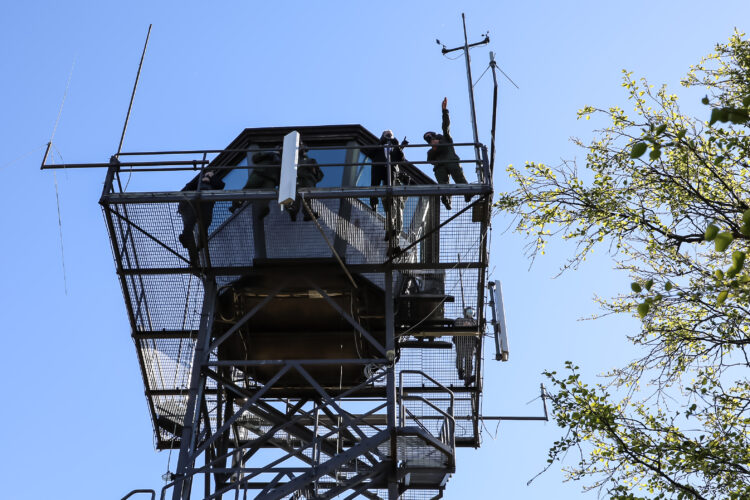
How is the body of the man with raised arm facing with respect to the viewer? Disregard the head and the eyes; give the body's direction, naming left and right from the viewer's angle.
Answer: facing the viewer

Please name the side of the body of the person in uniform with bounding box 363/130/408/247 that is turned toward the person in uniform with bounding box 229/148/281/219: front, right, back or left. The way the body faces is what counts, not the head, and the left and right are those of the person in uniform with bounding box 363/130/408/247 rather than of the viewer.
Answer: right

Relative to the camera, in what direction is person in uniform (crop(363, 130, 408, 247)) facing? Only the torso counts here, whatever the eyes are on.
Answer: toward the camera

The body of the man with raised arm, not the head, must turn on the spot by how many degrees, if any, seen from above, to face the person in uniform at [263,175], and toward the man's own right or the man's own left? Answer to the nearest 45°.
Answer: approximately 90° to the man's own right

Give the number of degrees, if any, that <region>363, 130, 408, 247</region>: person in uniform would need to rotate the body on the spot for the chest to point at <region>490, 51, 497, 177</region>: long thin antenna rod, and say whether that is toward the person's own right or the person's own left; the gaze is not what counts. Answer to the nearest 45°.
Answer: approximately 45° to the person's own left

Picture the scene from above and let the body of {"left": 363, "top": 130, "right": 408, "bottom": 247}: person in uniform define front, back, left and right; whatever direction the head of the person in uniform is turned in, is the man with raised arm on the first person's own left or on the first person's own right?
on the first person's own left

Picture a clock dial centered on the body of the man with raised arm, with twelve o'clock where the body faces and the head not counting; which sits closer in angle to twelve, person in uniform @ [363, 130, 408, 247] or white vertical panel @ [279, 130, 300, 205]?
the white vertical panel

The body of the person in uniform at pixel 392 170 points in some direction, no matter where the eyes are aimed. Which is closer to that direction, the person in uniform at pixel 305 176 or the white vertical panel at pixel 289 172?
the white vertical panel

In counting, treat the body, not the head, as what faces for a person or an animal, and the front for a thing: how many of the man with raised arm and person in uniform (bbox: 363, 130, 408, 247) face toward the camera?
2

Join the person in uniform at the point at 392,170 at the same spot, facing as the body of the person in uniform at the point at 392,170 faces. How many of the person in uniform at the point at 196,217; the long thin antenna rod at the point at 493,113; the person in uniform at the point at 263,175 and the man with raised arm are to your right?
2

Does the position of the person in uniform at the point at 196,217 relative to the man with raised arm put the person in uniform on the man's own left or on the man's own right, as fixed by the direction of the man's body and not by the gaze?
on the man's own right
